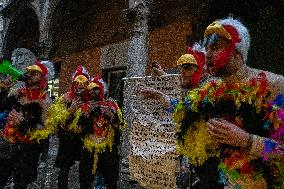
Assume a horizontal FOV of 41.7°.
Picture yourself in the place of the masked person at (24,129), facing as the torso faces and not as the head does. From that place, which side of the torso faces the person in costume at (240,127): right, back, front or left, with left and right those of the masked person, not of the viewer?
left

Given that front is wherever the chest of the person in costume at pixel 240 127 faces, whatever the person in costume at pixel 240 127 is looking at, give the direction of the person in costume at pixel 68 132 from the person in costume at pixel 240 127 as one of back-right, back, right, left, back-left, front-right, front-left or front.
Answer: front-right

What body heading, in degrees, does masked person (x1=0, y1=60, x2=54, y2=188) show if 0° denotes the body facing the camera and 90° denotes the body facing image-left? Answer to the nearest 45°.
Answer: approximately 45°

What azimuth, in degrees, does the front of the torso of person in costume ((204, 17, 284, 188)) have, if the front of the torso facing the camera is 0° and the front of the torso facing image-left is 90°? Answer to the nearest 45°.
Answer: approximately 90°

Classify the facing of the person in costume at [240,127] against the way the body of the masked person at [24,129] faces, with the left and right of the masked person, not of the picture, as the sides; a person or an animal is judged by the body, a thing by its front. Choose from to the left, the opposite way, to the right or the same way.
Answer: to the right

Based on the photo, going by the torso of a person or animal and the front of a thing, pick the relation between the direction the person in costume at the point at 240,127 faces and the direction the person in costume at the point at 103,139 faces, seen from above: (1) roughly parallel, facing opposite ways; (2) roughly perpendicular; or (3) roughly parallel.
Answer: roughly perpendicular
